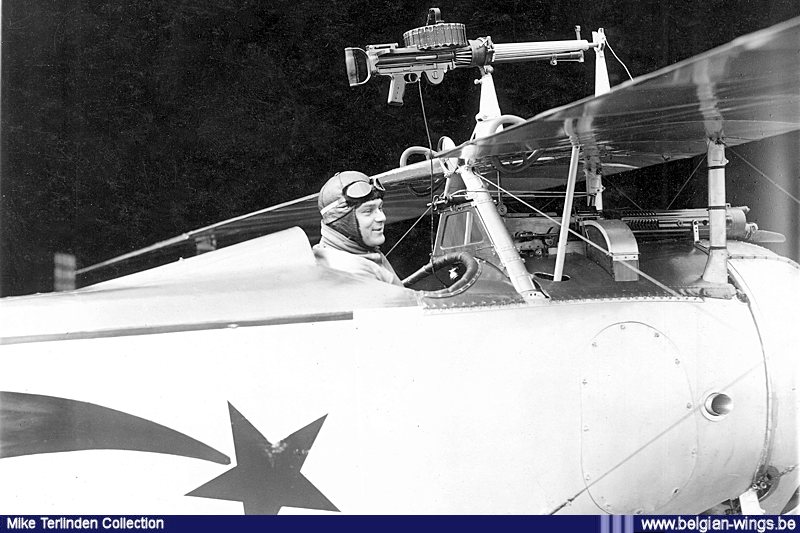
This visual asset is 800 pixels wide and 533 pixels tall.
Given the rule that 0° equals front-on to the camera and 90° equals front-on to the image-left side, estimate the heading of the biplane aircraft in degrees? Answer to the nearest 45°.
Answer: approximately 270°

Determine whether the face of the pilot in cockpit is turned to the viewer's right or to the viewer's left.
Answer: to the viewer's right

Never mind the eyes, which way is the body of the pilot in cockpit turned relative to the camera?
to the viewer's right
